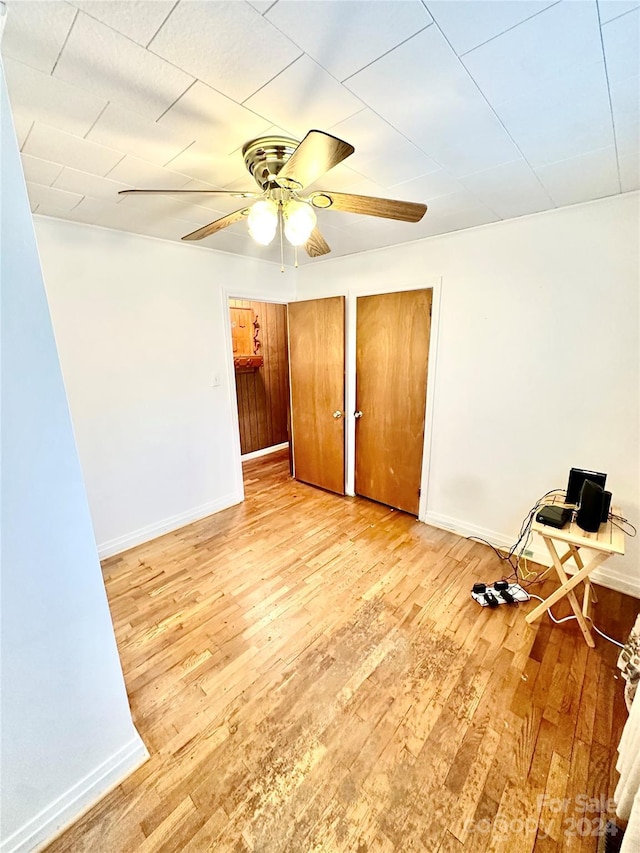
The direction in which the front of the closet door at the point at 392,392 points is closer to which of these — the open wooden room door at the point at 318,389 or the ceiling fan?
the ceiling fan

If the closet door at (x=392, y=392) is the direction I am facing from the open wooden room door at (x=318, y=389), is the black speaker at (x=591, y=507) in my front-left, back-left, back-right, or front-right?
front-right

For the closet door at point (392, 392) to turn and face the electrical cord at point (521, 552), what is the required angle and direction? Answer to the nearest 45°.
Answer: approximately 90° to its left

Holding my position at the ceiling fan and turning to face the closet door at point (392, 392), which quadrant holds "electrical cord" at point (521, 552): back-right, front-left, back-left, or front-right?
front-right

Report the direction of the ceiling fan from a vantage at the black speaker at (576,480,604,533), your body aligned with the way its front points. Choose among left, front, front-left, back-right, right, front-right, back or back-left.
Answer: front

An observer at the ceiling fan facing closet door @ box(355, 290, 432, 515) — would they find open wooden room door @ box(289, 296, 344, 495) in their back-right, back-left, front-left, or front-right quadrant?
front-left

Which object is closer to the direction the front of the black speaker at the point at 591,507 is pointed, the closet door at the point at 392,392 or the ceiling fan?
the ceiling fan

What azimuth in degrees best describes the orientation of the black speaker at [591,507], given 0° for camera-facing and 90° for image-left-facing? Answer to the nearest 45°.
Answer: approximately 45°

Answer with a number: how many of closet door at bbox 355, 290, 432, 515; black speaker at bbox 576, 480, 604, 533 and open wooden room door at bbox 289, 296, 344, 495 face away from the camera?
0

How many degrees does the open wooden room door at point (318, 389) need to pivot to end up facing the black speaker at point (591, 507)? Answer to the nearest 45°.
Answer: approximately 90° to its left

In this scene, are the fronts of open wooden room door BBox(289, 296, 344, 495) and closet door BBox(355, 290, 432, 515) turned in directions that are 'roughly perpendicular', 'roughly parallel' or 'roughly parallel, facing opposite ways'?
roughly parallel

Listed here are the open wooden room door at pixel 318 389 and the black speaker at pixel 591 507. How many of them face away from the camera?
0

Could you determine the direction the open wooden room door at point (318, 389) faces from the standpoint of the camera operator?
facing the viewer and to the left of the viewer
